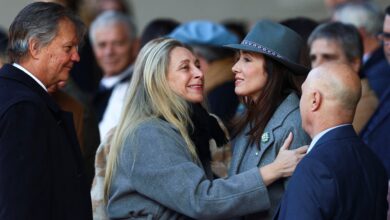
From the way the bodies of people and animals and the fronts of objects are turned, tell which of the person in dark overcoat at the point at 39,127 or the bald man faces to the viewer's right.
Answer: the person in dark overcoat

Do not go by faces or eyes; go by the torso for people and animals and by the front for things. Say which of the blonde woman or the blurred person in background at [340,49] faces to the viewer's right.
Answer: the blonde woman

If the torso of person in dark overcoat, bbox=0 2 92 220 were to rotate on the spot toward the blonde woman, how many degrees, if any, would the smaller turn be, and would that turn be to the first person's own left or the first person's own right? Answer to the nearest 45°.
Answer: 0° — they already face them

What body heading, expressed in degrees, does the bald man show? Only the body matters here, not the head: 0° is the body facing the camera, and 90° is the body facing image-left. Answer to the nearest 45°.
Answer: approximately 135°

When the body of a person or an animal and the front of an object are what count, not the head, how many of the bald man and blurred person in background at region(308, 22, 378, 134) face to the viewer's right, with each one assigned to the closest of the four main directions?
0

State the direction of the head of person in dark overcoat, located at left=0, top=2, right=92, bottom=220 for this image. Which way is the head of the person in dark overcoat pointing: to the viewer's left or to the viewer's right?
to the viewer's right

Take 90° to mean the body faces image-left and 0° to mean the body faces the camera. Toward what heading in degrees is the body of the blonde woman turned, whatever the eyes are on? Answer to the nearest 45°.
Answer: approximately 270°

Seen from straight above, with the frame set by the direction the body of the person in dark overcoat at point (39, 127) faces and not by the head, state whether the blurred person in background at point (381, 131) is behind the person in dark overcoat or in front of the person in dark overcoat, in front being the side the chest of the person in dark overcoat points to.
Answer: in front

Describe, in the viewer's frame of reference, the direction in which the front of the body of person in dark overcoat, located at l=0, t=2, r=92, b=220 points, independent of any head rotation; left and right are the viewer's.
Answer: facing to the right of the viewer

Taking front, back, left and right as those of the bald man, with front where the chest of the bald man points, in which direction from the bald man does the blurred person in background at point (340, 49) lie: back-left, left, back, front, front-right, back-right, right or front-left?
front-right

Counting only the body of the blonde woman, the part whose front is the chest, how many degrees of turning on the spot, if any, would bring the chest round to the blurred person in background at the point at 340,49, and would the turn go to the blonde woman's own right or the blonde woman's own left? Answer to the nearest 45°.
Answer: approximately 45° to the blonde woman's own left
